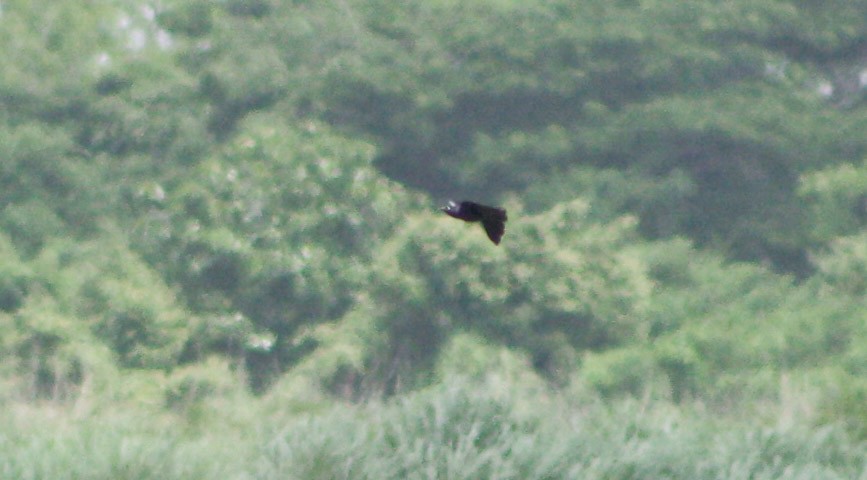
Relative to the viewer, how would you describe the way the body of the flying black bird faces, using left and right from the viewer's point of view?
facing to the left of the viewer
